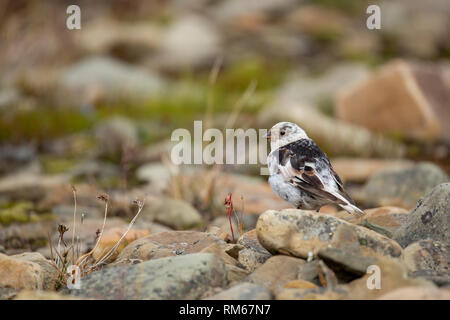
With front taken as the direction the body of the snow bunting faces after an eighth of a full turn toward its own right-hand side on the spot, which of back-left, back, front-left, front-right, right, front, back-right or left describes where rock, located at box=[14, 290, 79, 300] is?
left

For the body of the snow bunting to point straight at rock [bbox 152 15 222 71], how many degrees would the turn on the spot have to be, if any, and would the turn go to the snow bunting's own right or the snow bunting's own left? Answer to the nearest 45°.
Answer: approximately 90° to the snow bunting's own right

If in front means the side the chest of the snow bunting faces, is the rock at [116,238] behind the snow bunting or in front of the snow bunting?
in front

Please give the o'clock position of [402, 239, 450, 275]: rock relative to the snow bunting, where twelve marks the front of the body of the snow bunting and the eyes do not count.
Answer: The rock is roughly at 7 o'clock from the snow bunting.

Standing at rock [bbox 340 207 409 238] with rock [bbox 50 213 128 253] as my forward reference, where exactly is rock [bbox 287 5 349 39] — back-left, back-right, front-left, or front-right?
front-right

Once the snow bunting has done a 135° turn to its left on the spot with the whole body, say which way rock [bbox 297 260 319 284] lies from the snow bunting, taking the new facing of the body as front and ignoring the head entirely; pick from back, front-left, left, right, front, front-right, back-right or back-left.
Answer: front-right

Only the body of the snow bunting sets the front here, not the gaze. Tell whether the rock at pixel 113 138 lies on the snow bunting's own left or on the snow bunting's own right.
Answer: on the snow bunting's own right

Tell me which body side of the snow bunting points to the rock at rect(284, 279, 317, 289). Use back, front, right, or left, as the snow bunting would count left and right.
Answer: left

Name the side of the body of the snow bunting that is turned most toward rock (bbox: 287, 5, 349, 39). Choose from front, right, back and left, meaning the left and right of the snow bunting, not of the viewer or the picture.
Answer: right

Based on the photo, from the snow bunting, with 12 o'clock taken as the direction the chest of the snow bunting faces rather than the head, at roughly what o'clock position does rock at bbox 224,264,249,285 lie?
The rock is roughly at 10 o'clock from the snow bunting.

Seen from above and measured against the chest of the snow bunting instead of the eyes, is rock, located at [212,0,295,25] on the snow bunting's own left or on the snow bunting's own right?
on the snow bunting's own right

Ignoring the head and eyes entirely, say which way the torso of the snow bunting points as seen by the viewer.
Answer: to the viewer's left

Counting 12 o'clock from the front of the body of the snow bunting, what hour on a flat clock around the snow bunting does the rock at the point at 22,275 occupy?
The rock is roughly at 11 o'clock from the snow bunting.

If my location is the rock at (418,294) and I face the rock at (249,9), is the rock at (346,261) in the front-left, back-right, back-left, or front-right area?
front-left
